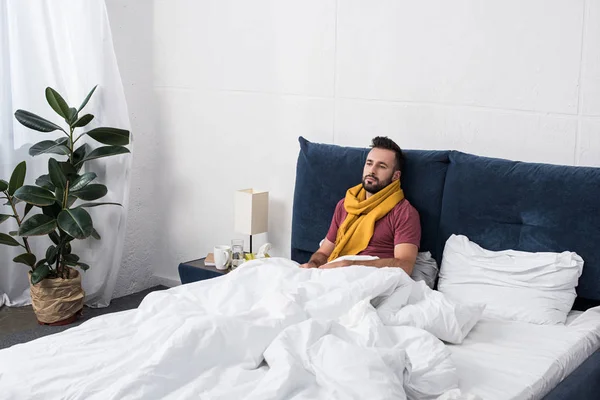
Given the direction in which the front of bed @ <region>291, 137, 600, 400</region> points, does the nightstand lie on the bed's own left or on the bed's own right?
on the bed's own right

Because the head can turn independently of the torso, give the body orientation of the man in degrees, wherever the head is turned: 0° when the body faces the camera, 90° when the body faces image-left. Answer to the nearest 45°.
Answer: approximately 45°

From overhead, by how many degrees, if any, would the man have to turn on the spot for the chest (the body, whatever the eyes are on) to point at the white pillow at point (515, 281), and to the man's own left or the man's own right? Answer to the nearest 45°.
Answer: approximately 90° to the man's own left

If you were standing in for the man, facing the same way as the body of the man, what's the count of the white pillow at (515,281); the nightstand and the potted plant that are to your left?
1

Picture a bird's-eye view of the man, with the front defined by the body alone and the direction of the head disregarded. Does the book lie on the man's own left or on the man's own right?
on the man's own right

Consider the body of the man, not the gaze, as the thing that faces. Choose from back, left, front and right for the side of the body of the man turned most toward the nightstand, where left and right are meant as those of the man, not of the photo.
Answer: right

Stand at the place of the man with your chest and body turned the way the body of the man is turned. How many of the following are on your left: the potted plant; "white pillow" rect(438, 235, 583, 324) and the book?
1

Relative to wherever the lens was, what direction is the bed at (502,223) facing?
facing the viewer and to the left of the viewer

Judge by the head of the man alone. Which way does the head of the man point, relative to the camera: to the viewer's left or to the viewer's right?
to the viewer's left
